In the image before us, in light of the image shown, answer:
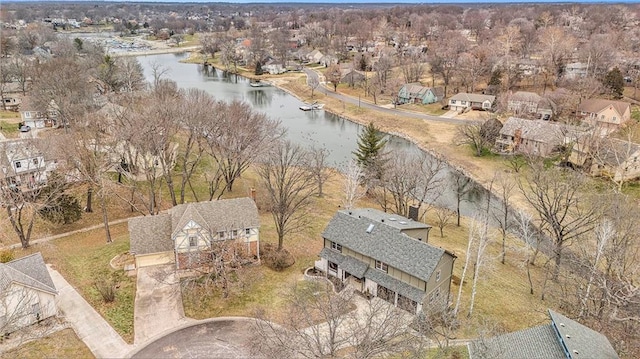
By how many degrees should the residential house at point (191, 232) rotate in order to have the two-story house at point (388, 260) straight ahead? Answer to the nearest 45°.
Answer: approximately 45° to its left

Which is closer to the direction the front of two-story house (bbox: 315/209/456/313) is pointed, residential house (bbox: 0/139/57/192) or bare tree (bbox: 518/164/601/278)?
the residential house

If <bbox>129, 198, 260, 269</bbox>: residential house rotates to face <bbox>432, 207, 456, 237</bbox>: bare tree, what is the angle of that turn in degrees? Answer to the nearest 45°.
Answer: approximately 90° to its left

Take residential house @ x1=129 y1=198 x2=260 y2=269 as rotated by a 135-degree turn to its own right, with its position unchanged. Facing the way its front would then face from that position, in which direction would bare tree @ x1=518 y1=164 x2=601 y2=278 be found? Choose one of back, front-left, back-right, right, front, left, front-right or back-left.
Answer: back-right

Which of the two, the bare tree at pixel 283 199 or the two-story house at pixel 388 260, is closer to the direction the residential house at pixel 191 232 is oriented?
the two-story house

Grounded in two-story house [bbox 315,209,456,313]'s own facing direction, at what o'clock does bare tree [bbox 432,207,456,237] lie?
The bare tree is roughly at 5 o'clock from the two-story house.

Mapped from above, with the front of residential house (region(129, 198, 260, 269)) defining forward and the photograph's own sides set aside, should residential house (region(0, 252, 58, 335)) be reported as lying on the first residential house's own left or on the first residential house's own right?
on the first residential house's own right

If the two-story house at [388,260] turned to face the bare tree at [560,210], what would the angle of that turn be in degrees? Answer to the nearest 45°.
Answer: approximately 180°

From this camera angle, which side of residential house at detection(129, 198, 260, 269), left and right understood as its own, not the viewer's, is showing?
front

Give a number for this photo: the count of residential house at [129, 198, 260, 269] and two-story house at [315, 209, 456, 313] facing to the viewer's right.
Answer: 0

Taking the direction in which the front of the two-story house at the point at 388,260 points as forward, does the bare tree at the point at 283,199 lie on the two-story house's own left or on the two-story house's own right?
on the two-story house's own right

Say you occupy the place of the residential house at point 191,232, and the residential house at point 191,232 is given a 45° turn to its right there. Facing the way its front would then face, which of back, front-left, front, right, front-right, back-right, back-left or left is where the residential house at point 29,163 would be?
right

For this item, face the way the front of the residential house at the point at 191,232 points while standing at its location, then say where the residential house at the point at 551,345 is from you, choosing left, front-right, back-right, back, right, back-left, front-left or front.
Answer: front-left

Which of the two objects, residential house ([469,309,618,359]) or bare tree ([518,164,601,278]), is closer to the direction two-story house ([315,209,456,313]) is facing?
the residential house

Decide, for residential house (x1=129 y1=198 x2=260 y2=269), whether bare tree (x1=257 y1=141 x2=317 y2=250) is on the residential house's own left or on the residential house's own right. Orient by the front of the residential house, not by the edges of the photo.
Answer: on the residential house's own left

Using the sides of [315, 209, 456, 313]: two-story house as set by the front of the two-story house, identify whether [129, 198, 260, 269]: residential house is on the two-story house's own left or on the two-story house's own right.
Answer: on the two-story house's own right
